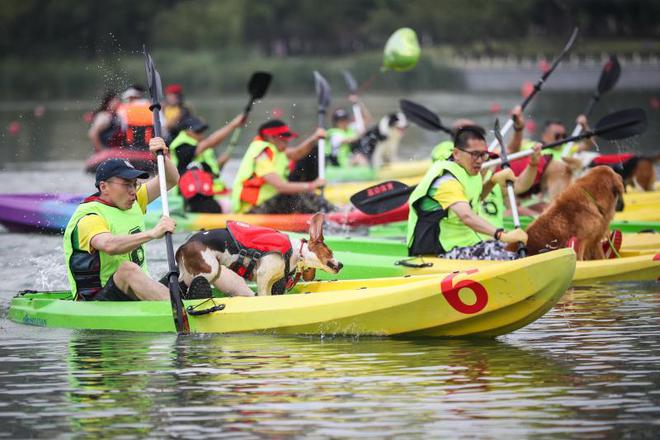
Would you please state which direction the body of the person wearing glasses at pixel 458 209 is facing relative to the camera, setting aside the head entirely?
to the viewer's right

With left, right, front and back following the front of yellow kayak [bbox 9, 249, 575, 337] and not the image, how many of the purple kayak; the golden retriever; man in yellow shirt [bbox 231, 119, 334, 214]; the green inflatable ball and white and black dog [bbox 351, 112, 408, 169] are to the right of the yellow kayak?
0

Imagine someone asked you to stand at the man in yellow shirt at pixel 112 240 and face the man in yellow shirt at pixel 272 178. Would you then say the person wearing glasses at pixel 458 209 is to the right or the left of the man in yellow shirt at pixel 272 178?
right

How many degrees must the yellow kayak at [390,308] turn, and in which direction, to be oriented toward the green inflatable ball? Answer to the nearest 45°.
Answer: approximately 90° to its left

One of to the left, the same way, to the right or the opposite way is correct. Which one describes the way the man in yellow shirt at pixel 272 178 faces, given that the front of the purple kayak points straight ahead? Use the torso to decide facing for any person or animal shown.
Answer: the same way

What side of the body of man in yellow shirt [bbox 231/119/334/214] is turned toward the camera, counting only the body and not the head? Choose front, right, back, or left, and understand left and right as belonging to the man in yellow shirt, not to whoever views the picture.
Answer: right

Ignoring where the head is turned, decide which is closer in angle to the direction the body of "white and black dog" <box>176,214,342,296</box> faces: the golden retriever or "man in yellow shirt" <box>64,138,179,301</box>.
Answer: the golden retriever

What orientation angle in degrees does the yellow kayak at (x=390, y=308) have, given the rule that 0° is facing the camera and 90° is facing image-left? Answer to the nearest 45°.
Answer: approximately 270°

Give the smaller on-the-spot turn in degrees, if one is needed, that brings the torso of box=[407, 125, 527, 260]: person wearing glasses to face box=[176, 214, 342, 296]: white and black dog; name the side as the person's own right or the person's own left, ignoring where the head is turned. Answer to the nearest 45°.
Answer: approximately 135° to the person's own right

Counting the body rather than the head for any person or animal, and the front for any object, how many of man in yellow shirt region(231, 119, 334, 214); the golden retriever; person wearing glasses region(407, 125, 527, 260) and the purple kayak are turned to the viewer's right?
4

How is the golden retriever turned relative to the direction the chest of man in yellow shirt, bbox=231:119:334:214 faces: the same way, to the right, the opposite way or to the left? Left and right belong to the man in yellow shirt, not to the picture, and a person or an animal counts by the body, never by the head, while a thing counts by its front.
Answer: the same way

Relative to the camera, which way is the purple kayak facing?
to the viewer's right

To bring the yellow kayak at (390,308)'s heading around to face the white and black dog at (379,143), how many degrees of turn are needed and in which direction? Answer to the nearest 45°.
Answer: approximately 90° to its left

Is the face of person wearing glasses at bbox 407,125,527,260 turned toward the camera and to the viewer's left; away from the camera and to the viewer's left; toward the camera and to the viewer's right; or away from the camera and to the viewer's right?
toward the camera and to the viewer's right

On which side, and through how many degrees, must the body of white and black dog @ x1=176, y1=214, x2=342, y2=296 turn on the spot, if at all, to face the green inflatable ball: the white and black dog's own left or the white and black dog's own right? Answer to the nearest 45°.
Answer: approximately 90° to the white and black dog's own left

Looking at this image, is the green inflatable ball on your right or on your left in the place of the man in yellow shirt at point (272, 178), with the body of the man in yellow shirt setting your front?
on your left
